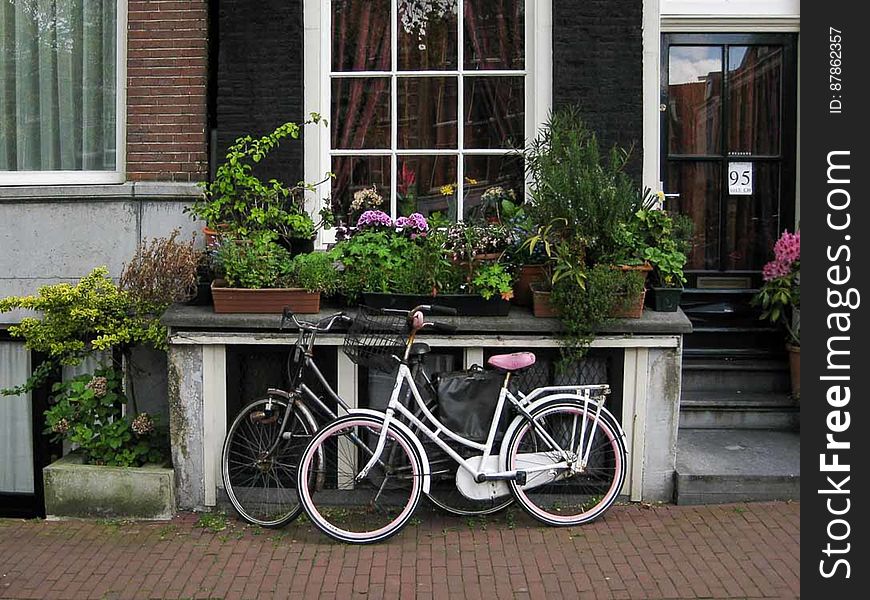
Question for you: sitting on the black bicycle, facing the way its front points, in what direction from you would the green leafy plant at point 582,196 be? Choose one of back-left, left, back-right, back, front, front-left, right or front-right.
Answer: back

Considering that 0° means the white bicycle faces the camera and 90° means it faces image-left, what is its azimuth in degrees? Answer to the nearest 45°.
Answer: approximately 90°

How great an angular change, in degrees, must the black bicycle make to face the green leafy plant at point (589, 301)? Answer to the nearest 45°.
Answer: approximately 180°

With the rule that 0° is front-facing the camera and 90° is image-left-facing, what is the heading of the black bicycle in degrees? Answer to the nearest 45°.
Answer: approximately 90°
